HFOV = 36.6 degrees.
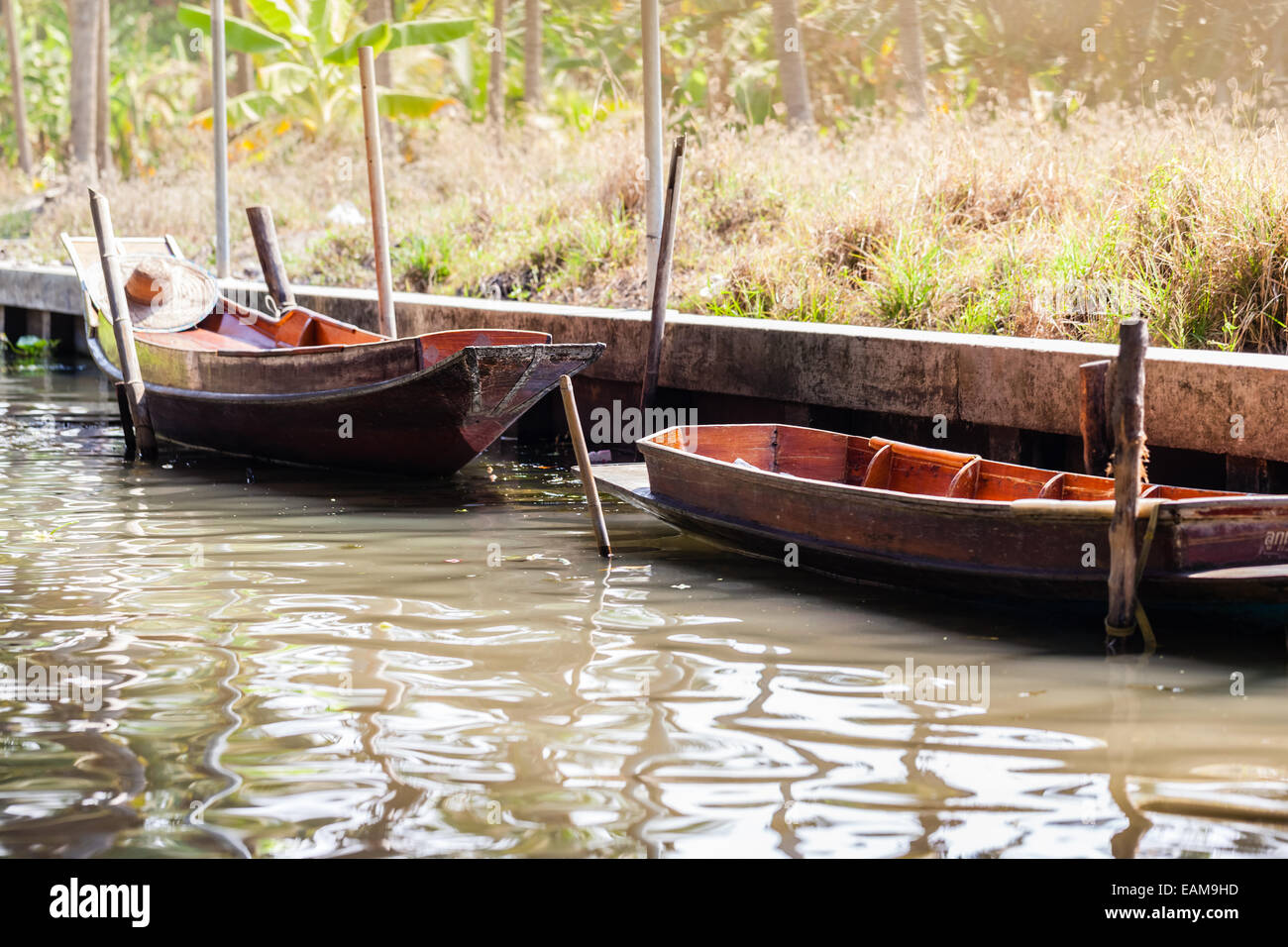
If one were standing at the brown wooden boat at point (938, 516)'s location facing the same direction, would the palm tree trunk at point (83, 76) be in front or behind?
in front

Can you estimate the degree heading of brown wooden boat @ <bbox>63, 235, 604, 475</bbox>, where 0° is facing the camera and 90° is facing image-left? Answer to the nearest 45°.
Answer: approximately 315°

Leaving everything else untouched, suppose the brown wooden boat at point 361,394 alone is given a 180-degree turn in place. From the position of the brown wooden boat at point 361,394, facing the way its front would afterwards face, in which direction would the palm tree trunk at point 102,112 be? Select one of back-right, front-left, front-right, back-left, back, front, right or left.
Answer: front-right

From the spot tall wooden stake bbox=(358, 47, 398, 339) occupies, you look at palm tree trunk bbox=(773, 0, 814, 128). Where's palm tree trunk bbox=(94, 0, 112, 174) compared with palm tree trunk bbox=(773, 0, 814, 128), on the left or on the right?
left

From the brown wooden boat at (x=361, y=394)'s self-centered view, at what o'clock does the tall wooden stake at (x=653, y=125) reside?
The tall wooden stake is roughly at 10 o'clock from the brown wooden boat.

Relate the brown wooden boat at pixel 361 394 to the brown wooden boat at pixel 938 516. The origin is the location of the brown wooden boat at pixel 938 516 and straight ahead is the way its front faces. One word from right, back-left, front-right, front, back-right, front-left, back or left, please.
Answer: front

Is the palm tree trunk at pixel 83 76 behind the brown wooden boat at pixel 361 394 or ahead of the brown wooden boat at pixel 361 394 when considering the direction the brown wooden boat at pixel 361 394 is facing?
behind

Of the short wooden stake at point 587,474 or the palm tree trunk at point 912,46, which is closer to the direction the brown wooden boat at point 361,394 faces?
the short wooden stake

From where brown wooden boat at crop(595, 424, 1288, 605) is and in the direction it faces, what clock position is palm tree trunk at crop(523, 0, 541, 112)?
The palm tree trunk is roughly at 1 o'clock from the brown wooden boat.

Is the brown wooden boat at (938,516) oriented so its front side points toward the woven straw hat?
yes

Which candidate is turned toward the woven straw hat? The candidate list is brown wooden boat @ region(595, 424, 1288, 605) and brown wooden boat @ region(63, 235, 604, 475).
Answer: brown wooden boat @ region(595, 424, 1288, 605)

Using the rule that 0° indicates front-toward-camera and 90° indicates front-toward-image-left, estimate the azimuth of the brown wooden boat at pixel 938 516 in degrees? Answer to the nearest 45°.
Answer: approximately 135°

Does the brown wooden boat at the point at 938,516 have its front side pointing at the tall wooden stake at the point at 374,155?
yes

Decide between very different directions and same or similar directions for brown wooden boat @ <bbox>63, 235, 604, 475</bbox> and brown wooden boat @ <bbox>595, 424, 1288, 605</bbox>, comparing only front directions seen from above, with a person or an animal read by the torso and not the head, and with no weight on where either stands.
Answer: very different directions
